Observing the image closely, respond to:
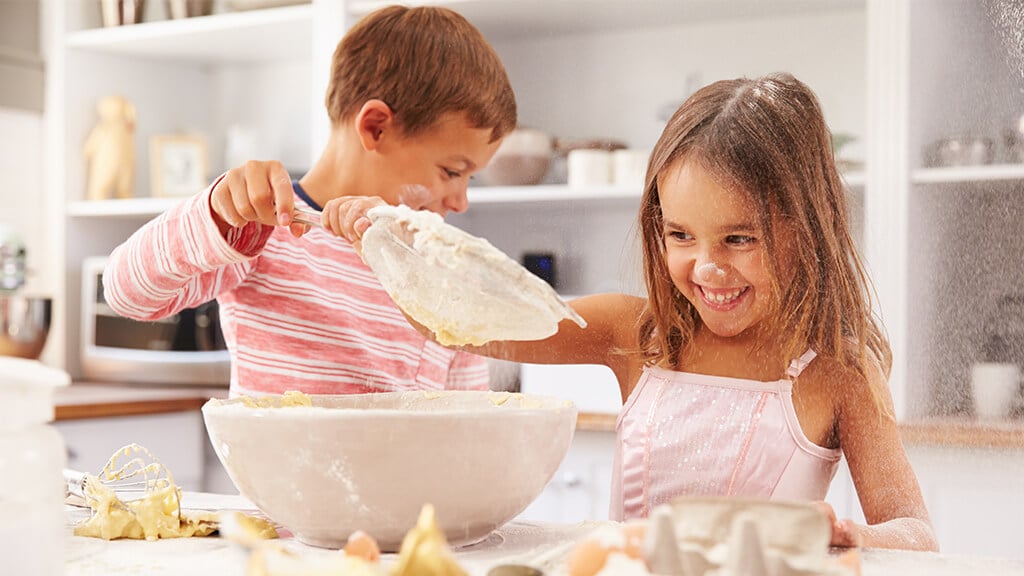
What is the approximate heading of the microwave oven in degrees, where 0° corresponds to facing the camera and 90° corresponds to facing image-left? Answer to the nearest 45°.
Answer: approximately 0°

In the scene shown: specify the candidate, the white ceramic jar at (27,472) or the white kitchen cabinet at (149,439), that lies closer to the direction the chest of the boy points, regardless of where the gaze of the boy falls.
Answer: the white ceramic jar

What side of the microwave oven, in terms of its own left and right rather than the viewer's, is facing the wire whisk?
front

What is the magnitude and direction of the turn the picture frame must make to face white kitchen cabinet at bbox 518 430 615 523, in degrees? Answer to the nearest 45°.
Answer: approximately 90° to its left

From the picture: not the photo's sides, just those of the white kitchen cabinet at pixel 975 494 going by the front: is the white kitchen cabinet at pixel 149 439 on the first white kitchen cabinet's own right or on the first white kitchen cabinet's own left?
on the first white kitchen cabinet's own right

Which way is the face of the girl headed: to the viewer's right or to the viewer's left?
to the viewer's left

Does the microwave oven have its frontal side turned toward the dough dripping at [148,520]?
yes

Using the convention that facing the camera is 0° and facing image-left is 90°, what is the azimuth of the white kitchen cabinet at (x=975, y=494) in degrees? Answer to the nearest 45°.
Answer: approximately 0°
